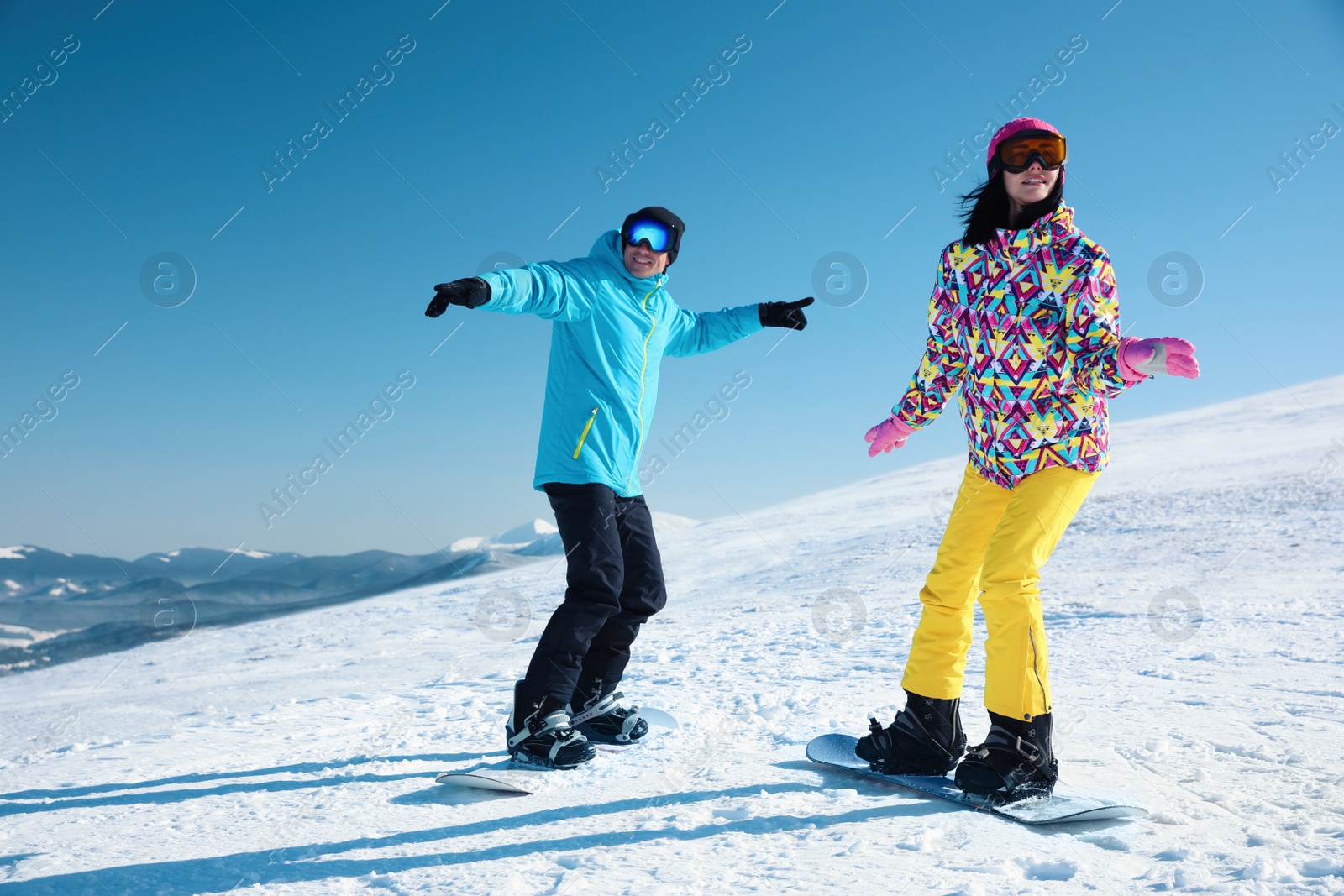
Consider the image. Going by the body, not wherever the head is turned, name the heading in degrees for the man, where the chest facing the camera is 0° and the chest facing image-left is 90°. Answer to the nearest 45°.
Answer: approximately 315°
